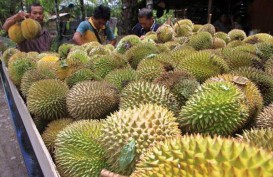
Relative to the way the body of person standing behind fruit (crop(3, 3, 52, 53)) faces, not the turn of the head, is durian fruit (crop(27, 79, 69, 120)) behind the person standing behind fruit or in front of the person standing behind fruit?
in front

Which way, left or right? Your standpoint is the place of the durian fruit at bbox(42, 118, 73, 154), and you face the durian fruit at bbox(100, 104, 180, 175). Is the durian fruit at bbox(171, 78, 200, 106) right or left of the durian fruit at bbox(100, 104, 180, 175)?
left

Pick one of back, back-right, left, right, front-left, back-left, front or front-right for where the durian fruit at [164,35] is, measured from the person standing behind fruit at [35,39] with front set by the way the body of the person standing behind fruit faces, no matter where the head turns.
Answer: front-left

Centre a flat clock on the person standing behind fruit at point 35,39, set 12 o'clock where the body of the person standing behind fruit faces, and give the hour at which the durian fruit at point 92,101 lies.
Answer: The durian fruit is roughly at 12 o'clock from the person standing behind fruit.

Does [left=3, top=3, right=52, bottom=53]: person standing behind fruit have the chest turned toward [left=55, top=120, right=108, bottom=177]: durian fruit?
yes

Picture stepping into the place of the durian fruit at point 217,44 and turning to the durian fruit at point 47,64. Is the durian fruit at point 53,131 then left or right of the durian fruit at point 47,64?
left

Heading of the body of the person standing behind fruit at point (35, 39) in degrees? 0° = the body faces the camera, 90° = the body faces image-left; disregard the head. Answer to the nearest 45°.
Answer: approximately 0°

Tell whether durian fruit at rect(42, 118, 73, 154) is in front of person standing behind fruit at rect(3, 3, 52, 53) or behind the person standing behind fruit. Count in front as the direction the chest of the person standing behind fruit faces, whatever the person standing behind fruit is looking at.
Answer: in front

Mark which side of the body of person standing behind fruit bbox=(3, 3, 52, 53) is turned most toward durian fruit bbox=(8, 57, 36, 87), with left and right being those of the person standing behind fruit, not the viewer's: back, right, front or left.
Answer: front

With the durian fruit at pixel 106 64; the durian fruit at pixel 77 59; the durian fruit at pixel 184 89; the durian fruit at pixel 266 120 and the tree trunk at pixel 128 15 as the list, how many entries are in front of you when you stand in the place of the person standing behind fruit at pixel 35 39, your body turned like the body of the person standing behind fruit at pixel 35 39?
4

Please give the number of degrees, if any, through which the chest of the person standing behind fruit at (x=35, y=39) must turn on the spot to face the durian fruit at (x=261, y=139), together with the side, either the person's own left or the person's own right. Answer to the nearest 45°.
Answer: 0° — they already face it

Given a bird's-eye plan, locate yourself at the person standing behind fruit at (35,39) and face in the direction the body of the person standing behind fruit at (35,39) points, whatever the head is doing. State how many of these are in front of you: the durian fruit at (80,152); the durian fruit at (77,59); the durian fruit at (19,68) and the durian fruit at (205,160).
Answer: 4

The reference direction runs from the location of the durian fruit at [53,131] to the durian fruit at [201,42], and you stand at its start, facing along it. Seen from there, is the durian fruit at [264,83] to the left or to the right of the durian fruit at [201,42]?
right

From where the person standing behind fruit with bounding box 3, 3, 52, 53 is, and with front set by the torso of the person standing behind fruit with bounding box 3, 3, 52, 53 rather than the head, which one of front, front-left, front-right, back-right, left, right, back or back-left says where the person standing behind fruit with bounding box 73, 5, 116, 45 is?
left
